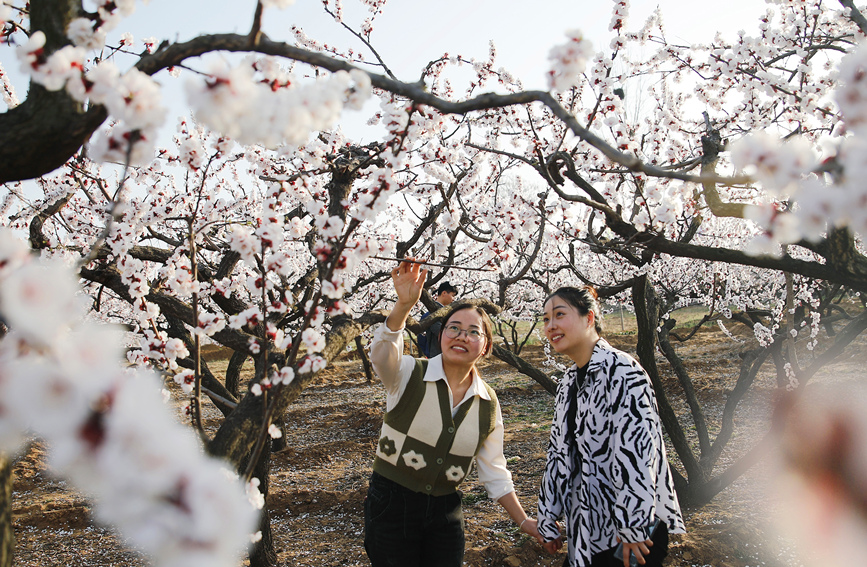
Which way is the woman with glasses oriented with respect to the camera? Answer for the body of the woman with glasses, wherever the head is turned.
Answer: toward the camera

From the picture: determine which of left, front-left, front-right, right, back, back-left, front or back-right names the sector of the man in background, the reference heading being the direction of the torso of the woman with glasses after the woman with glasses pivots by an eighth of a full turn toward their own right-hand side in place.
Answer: back-right

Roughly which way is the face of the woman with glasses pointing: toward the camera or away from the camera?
toward the camera
